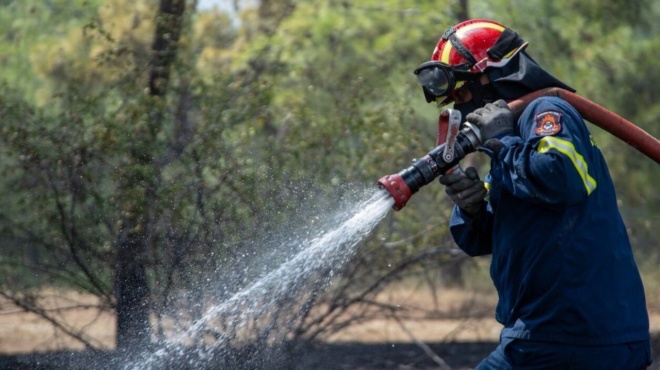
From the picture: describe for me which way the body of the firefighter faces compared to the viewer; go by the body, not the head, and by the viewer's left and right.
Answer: facing to the left of the viewer

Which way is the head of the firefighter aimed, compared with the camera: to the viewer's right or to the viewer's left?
to the viewer's left
